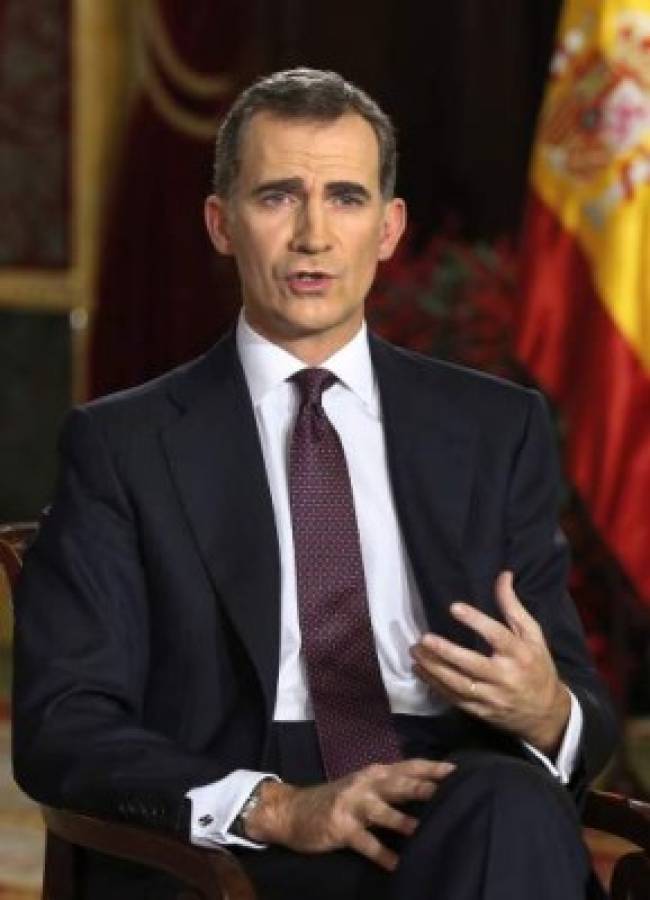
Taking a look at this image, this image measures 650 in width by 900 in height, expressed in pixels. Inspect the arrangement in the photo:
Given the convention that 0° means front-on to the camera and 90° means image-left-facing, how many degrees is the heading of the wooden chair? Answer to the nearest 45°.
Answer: approximately 315°

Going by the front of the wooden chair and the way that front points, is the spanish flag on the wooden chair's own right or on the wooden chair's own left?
on the wooden chair's own left

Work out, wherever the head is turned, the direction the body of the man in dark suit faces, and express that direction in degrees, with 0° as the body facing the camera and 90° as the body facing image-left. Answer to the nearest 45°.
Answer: approximately 0°
